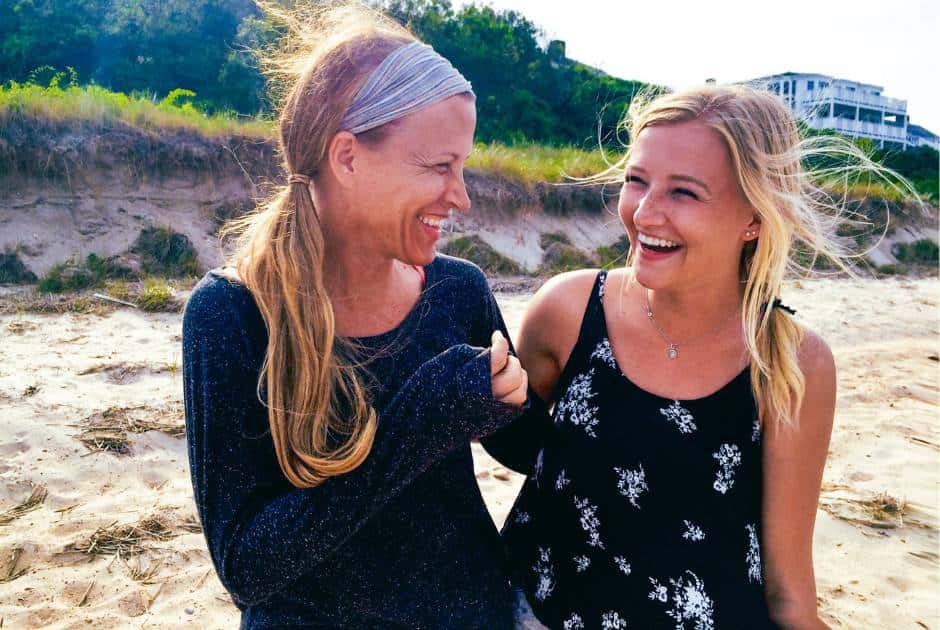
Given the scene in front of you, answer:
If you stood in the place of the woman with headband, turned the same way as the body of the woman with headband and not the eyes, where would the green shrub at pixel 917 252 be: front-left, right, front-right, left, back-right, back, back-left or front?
left

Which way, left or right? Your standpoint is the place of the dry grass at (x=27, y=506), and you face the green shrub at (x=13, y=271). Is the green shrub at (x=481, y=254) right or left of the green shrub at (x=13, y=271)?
right

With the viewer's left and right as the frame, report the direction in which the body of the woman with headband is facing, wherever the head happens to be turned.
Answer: facing the viewer and to the right of the viewer

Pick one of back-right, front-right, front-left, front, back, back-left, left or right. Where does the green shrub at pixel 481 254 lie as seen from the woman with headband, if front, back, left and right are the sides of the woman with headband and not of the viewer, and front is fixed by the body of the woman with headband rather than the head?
back-left

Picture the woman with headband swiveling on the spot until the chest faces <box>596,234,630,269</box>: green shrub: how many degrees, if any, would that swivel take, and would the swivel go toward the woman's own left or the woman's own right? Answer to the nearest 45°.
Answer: approximately 135° to the woman's own left

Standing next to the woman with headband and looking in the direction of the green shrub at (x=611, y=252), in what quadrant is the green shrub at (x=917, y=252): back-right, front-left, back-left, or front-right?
front-right

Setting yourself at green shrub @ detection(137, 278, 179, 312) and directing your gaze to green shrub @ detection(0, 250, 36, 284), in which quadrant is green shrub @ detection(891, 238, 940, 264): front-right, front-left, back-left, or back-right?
back-right

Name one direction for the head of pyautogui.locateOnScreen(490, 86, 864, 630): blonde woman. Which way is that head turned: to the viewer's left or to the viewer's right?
to the viewer's left

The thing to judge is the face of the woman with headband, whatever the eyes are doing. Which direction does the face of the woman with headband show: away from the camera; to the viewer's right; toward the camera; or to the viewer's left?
to the viewer's right

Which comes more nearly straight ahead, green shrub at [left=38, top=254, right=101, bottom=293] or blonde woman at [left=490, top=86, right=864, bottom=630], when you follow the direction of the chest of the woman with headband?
the blonde woman

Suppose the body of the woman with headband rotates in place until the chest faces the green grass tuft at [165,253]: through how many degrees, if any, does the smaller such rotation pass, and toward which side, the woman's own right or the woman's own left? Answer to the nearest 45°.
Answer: approximately 135° to the woman's own left

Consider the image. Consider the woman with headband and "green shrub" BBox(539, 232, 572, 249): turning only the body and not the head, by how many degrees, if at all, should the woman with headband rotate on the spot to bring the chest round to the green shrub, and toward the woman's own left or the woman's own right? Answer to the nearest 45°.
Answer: approximately 135° to the woman's own left

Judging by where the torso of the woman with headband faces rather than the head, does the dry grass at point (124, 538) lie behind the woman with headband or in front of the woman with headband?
behind
